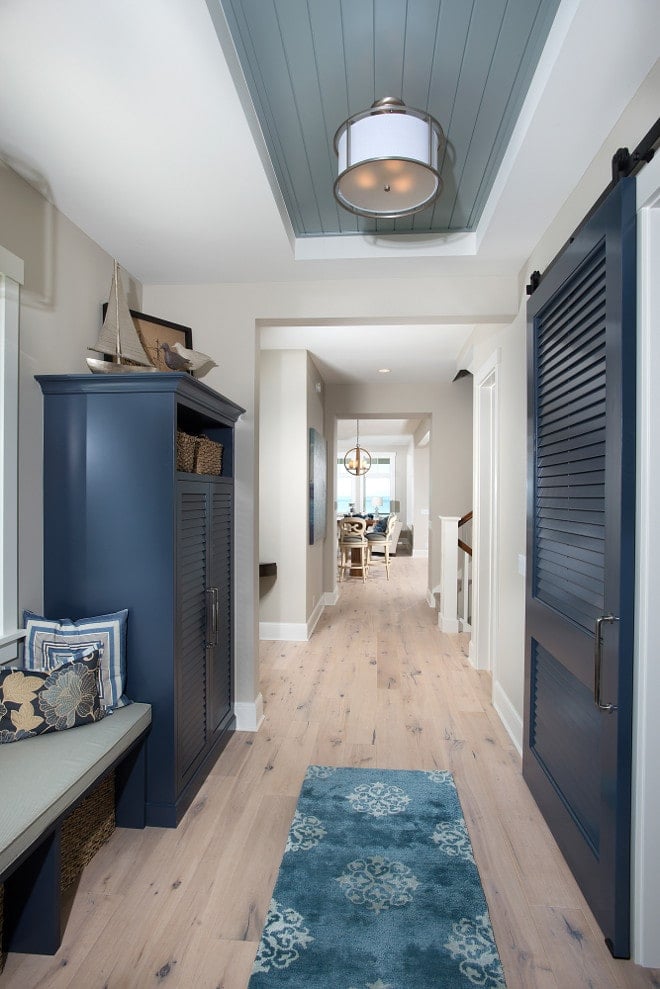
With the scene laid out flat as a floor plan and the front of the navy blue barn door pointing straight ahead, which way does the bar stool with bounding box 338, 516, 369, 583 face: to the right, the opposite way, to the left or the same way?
to the right

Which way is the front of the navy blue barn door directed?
to the viewer's left

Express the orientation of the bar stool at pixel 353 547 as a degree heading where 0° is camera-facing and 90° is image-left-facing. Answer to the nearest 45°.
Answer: approximately 180°

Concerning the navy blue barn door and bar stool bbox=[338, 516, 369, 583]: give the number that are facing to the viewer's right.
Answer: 0

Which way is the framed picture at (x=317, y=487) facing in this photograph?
to the viewer's right

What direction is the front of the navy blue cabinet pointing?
to the viewer's right

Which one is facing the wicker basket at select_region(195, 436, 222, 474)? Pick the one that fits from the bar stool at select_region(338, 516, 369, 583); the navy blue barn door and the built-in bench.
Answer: the navy blue barn door

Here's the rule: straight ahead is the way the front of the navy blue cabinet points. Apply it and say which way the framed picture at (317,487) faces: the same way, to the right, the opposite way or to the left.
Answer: the same way

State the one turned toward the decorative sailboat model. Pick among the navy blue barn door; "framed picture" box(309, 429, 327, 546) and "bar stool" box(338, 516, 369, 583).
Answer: the navy blue barn door

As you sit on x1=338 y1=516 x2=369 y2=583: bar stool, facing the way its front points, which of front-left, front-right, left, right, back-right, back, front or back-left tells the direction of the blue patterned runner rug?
back

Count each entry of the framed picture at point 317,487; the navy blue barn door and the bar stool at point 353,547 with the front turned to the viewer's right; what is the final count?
1

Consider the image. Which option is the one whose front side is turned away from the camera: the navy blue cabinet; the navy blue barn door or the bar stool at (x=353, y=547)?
the bar stool

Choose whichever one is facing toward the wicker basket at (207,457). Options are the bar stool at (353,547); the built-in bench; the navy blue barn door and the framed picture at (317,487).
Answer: the navy blue barn door

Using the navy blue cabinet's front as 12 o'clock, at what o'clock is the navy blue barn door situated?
The navy blue barn door is roughly at 1 o'clock from the navy blue cabinet.

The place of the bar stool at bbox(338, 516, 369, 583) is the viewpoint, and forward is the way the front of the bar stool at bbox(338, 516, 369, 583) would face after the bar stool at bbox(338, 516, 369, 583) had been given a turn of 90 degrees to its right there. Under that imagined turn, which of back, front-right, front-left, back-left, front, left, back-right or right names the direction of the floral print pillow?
right

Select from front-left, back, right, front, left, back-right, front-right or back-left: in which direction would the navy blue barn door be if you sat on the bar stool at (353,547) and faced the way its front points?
back

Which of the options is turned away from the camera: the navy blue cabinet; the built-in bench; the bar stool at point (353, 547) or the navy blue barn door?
the bar stool

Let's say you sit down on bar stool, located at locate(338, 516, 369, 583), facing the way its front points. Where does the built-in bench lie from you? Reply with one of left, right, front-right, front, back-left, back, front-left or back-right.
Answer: back

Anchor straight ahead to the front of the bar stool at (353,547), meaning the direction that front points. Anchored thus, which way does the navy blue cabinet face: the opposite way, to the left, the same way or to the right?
to the right

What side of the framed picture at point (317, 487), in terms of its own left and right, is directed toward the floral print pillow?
right

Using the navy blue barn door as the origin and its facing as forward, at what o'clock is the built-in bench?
The built-in bench is roughly at 11 o'clock from the navy blue barn door.
